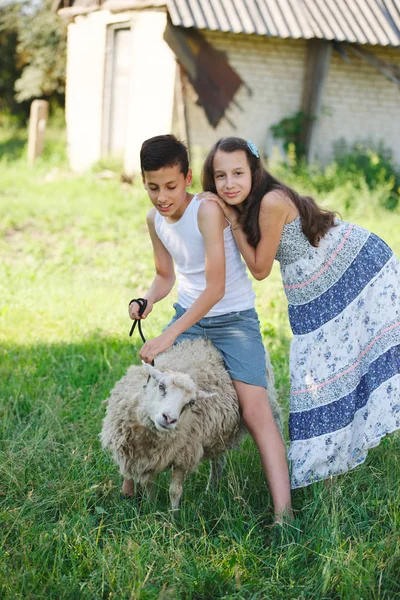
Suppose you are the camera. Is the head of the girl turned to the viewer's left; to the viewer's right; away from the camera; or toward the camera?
toward the camera

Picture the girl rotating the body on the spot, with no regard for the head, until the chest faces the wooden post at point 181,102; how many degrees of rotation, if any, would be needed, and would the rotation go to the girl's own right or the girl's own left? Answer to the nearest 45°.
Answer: approximately 90° to the girl's own right

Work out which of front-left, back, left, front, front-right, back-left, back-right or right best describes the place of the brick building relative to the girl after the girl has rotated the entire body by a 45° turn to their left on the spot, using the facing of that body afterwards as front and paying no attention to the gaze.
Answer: back-right

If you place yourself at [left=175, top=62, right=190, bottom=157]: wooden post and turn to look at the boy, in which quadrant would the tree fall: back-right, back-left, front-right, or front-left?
back-right

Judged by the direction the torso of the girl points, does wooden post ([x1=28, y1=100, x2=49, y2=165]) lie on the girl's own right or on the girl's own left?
on the girl's own right

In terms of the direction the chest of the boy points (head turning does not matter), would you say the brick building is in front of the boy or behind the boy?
behind

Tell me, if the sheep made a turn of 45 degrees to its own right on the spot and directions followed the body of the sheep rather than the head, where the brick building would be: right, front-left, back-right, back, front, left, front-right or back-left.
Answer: right

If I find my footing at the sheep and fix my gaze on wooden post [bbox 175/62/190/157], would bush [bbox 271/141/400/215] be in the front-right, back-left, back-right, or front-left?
front-right

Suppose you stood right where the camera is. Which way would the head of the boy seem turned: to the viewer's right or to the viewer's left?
to the viewer's left

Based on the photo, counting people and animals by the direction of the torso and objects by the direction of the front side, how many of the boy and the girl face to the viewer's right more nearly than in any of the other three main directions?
0

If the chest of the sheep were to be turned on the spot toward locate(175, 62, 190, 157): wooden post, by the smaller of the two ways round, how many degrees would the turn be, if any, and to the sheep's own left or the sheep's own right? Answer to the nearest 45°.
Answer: approximately 135° to the sheep's own right

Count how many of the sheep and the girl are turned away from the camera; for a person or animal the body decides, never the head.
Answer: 0

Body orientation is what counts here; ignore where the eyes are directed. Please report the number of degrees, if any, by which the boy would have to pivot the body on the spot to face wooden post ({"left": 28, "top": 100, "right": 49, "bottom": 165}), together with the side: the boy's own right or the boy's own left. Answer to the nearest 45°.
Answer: approximately 135° to the boy's own right

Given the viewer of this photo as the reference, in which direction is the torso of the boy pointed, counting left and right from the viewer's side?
facing the viewer and to the left of the viewer
